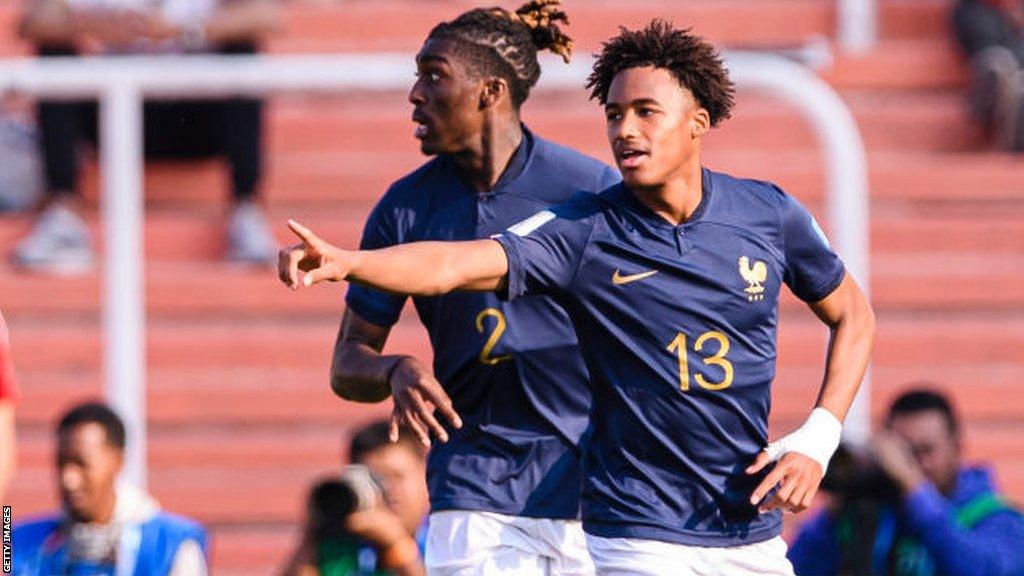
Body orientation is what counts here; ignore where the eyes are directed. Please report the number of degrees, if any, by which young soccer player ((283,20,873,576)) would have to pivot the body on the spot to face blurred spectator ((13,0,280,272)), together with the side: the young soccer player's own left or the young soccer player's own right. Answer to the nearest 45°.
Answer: approximately 135° to the young soccer player's own right

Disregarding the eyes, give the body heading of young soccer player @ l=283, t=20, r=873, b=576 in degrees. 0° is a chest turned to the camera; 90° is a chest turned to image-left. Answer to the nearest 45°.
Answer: approximately 0°

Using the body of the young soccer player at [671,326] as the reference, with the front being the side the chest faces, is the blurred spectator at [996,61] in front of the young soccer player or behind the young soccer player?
behind

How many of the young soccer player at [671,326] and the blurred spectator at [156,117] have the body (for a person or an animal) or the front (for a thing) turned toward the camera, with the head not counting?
2

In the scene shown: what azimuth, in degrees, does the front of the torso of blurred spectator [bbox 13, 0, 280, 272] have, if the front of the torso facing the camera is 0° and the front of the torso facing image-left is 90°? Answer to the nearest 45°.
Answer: approximately 0°

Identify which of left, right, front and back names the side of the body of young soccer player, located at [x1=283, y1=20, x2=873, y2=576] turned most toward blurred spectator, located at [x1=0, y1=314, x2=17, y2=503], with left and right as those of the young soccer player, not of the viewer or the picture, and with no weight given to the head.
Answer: right

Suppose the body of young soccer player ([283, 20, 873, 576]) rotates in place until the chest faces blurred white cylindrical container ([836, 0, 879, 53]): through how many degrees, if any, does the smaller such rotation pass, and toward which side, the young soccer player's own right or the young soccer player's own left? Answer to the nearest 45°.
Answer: approximately 180°

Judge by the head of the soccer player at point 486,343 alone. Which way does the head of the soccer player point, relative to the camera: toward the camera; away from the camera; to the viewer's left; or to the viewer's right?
to the viewer's left

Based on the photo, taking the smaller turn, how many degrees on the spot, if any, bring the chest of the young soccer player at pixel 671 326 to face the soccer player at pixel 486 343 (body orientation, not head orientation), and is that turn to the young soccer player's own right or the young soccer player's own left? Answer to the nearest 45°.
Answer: approximately 135° to the young soccer player's own right
